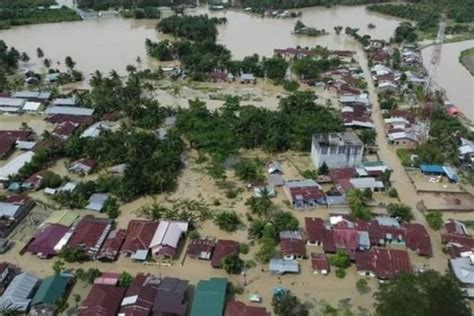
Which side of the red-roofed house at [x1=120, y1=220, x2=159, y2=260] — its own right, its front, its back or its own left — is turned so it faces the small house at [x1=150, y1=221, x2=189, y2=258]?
left

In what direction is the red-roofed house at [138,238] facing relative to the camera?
toward the camera

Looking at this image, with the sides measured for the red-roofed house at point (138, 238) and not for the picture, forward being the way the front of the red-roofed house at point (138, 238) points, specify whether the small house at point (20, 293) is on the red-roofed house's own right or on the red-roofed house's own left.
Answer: on the red-roofed house's own right

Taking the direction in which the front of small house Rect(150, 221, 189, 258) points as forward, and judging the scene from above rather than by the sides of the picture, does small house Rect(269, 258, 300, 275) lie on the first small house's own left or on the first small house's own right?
on the first small house's own left

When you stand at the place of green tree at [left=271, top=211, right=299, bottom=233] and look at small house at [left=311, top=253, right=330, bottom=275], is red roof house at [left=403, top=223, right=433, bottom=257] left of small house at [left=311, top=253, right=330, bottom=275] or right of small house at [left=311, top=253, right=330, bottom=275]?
left

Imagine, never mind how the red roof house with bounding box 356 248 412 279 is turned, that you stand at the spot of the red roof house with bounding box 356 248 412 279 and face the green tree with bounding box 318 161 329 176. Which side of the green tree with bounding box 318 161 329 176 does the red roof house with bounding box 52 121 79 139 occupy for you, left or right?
left

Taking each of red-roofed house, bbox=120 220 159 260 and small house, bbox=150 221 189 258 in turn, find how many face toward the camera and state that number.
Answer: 2

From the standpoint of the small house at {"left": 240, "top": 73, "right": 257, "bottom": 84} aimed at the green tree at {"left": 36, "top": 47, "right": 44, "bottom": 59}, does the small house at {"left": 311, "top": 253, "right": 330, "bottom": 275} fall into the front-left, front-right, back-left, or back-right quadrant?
back-left
